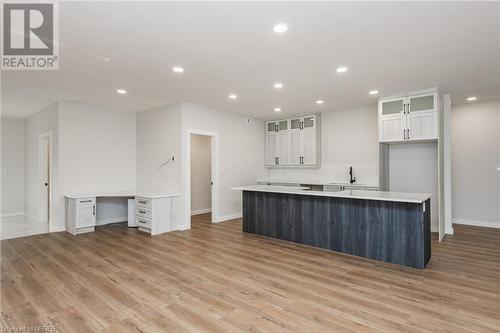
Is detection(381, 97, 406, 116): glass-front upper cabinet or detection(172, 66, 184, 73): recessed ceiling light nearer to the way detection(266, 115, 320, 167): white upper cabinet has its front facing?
the recessed ceiling light

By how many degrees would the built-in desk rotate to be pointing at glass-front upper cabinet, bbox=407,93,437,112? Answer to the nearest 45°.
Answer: approximately 45° to its left

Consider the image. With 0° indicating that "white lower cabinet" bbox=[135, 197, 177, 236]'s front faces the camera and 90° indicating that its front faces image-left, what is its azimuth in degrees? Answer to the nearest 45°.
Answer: approximately 45°

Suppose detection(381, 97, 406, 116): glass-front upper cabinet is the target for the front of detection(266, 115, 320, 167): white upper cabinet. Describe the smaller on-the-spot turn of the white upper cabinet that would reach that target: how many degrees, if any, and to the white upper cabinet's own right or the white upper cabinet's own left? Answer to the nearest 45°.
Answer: approximately 90° to the white upper cabinet's own left

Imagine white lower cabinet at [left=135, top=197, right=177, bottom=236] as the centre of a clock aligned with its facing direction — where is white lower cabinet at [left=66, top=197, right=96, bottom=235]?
white lower cabinet at [left=66, top=197, right=96, bottom=235] is roughly at 2 o'clock from white lower cabinet at [left=135, top=197, right=177, bottom=236].

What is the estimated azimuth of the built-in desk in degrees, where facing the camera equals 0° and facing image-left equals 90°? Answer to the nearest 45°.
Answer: approximately 0°

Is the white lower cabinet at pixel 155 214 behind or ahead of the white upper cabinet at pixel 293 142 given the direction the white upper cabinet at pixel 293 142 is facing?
ahead

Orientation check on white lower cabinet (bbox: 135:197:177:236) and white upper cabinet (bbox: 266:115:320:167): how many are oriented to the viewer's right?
0

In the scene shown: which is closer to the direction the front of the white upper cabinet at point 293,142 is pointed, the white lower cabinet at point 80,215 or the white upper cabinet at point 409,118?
the white lower cabinet

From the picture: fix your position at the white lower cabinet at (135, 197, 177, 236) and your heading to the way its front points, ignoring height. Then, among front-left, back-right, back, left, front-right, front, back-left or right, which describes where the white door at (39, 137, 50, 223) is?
right
